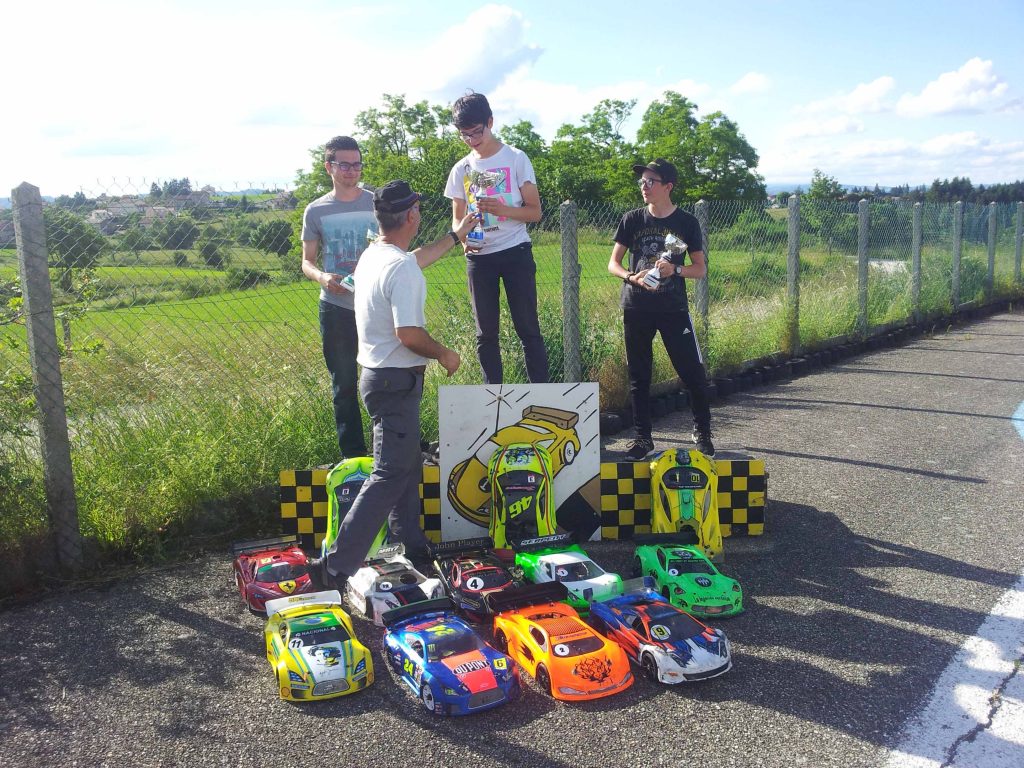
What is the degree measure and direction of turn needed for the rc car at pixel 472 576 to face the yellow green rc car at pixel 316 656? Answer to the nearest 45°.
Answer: approximately 90° to its right

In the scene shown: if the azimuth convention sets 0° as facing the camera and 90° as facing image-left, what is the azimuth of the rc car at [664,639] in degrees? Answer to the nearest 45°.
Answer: approximately 315°

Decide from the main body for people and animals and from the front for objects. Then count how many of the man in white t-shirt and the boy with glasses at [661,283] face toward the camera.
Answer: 1

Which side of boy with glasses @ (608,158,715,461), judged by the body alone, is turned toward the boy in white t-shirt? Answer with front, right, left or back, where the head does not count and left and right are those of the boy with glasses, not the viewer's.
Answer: right

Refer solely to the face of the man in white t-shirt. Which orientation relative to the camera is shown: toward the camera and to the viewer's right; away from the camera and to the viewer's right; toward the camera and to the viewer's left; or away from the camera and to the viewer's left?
away from the camera and to the viewer's right

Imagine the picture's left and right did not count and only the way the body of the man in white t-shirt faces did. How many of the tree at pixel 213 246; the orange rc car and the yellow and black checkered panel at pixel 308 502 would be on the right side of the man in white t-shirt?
1

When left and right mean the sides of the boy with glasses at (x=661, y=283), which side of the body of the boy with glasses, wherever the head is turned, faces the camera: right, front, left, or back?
front
